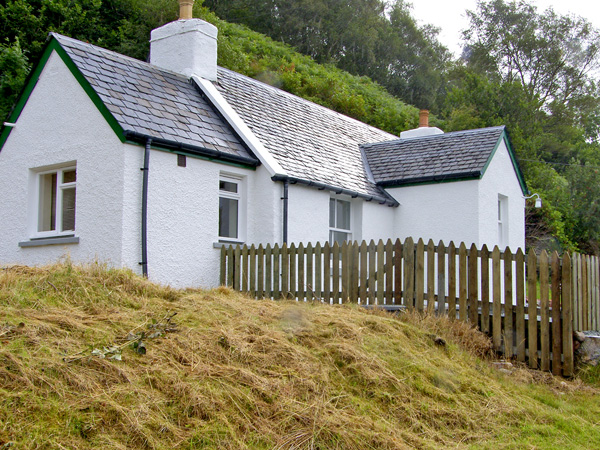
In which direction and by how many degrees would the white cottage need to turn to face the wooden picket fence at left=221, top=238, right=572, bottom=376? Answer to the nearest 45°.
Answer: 0° — it already faces it

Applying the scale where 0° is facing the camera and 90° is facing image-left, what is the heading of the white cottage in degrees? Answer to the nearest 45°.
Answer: approximately 315°

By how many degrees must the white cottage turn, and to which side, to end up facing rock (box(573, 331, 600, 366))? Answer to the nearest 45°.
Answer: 0° — it already faces it
